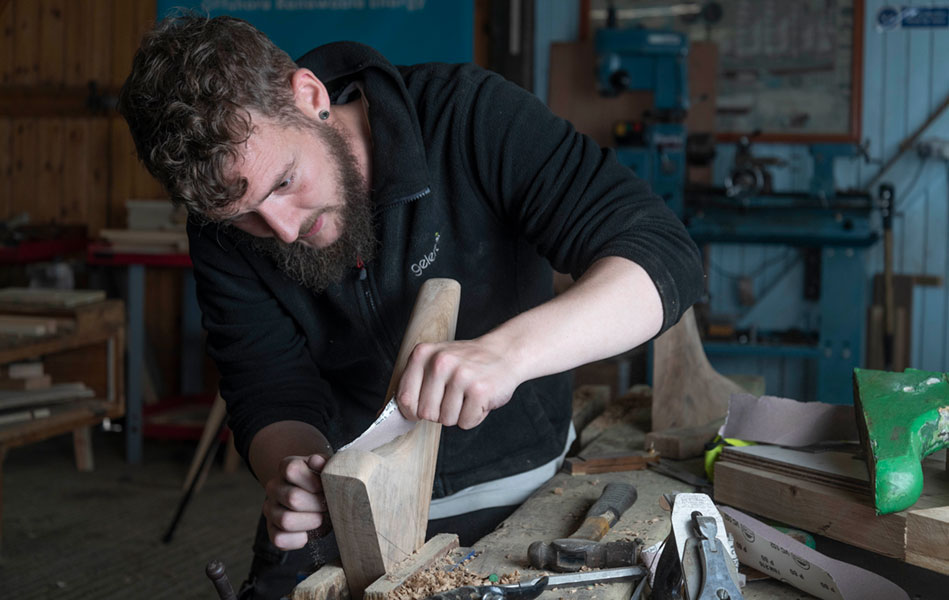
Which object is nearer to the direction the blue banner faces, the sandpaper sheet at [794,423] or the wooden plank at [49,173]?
the sandpaper sheet

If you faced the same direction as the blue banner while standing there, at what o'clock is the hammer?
The hammer is roughly at 12 o'clock from the blue banner.

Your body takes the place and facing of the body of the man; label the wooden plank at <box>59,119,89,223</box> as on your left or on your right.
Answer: on your right

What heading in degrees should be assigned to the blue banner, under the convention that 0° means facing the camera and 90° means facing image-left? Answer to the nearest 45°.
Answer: approximately 0°

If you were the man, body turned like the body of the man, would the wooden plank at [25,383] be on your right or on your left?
on your right

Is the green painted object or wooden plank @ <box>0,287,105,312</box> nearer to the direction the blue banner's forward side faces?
the green painted object
